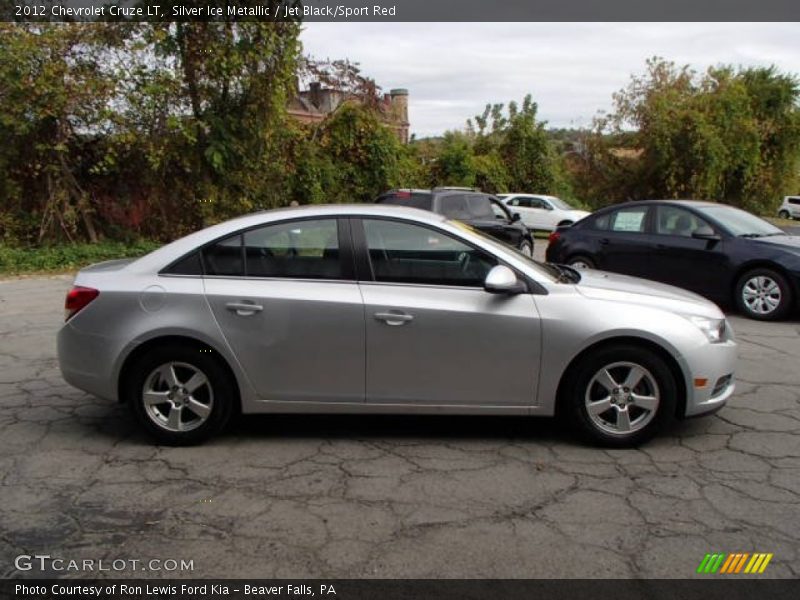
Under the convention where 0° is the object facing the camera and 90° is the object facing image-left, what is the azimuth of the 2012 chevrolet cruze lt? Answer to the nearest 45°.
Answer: approximately 270°

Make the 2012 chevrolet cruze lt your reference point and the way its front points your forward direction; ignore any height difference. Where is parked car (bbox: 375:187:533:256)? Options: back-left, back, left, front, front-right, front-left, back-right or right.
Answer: left

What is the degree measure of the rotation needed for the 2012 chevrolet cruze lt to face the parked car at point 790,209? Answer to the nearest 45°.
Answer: approximately 45° to its left

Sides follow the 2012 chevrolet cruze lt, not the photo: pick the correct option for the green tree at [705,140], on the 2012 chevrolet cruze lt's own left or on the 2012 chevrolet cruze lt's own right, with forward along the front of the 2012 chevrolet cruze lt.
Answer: on the 2012 chevrolet cruze lt's own left

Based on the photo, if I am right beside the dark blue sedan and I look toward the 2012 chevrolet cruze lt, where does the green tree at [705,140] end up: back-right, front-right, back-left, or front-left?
back-right

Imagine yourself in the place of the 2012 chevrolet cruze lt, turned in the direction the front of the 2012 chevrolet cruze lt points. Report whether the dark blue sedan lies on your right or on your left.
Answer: on your left

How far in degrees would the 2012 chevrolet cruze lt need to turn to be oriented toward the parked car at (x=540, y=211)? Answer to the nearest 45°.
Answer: approximately 90° to its left
